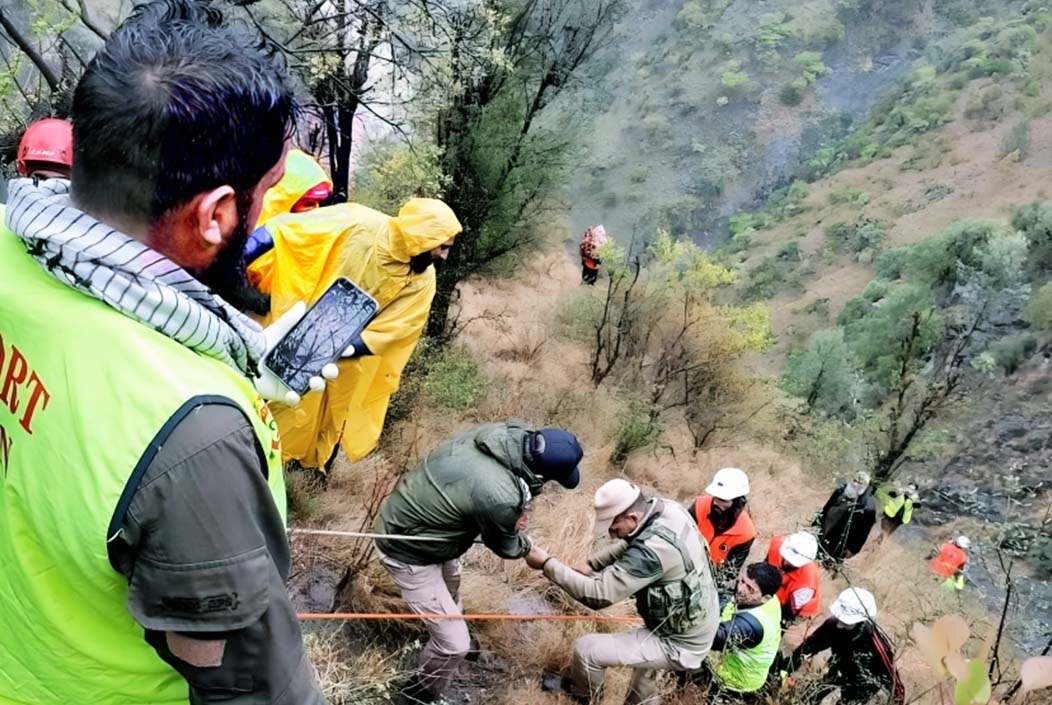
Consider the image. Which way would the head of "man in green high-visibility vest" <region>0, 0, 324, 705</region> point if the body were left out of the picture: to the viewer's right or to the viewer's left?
to the viewer's right

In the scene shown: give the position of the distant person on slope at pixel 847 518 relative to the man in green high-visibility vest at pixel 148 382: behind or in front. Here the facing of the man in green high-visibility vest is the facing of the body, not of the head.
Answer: in front

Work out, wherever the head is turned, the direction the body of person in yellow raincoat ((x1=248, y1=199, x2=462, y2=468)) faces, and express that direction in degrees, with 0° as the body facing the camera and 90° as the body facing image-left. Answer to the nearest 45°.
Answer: approximately 270°

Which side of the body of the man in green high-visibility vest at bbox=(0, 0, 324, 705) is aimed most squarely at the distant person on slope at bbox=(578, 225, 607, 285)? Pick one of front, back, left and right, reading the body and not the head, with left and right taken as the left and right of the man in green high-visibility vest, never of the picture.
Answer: front

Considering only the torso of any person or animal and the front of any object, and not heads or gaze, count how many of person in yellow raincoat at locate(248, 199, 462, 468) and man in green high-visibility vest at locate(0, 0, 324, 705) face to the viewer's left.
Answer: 0

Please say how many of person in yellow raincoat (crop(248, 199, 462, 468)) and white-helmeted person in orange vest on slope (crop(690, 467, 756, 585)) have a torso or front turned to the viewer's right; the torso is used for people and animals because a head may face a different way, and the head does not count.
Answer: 1

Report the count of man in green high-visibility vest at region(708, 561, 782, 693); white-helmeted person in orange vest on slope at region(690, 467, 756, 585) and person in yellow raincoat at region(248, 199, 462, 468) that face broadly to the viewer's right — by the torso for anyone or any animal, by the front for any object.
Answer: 1

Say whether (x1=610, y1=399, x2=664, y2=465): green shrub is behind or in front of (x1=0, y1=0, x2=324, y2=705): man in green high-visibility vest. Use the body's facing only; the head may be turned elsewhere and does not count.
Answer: in front

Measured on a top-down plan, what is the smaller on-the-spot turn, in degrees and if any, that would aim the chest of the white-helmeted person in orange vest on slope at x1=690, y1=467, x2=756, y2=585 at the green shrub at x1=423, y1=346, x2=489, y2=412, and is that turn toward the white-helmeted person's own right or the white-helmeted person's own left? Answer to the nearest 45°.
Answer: approximately 90° to the white-helmeted person's own right
